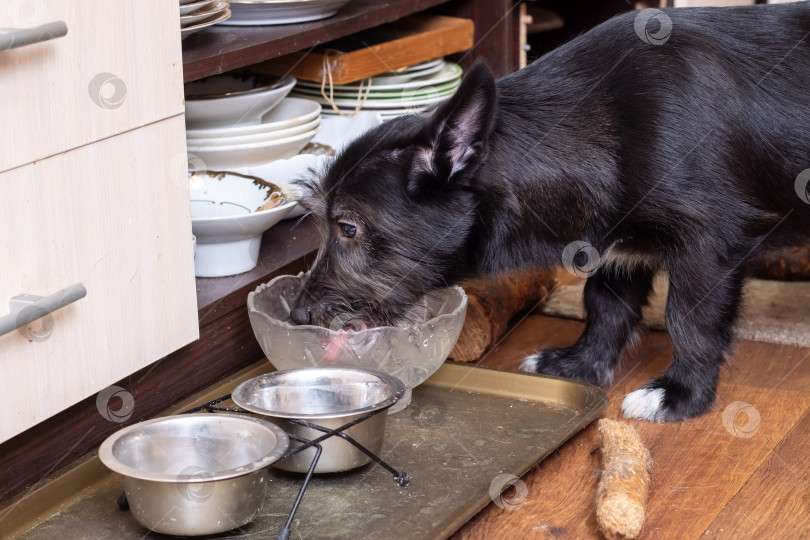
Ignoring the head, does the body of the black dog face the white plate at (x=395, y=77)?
no

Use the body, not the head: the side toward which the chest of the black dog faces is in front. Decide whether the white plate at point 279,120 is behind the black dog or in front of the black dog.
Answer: in front

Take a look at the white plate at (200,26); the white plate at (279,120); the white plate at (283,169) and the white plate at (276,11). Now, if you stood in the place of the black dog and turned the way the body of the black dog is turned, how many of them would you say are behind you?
0

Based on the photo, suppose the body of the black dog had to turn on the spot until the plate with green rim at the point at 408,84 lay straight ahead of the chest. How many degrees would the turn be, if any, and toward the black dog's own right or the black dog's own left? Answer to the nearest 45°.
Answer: approximately 45° to the black dog's own right

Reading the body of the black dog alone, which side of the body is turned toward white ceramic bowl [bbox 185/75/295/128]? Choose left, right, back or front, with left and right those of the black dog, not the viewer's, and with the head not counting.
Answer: front

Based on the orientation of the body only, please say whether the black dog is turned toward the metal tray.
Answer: no

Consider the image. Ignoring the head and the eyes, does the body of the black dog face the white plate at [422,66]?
no

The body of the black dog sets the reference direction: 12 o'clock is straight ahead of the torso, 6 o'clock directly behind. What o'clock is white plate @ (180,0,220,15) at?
The white plate is roughly at 12 o'clock from the black dog.

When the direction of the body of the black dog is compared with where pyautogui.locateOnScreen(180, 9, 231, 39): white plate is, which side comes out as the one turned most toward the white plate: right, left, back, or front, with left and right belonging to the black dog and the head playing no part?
front

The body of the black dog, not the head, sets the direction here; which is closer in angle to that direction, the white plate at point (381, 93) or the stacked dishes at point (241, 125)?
the stacked dishes

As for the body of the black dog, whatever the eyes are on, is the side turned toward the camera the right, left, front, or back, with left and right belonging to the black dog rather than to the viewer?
left

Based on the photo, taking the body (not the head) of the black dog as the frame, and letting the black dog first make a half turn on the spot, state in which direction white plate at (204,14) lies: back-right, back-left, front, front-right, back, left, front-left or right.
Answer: back

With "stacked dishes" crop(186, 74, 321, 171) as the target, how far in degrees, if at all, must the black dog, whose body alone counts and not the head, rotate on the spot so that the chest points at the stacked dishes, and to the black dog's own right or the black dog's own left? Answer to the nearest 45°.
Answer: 0° — it already faces it

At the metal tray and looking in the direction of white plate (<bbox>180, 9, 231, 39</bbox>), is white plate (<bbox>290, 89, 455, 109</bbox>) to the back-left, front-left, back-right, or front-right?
front-right

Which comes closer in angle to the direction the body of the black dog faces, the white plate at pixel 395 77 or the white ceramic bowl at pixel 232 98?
the white ceramic bowl
